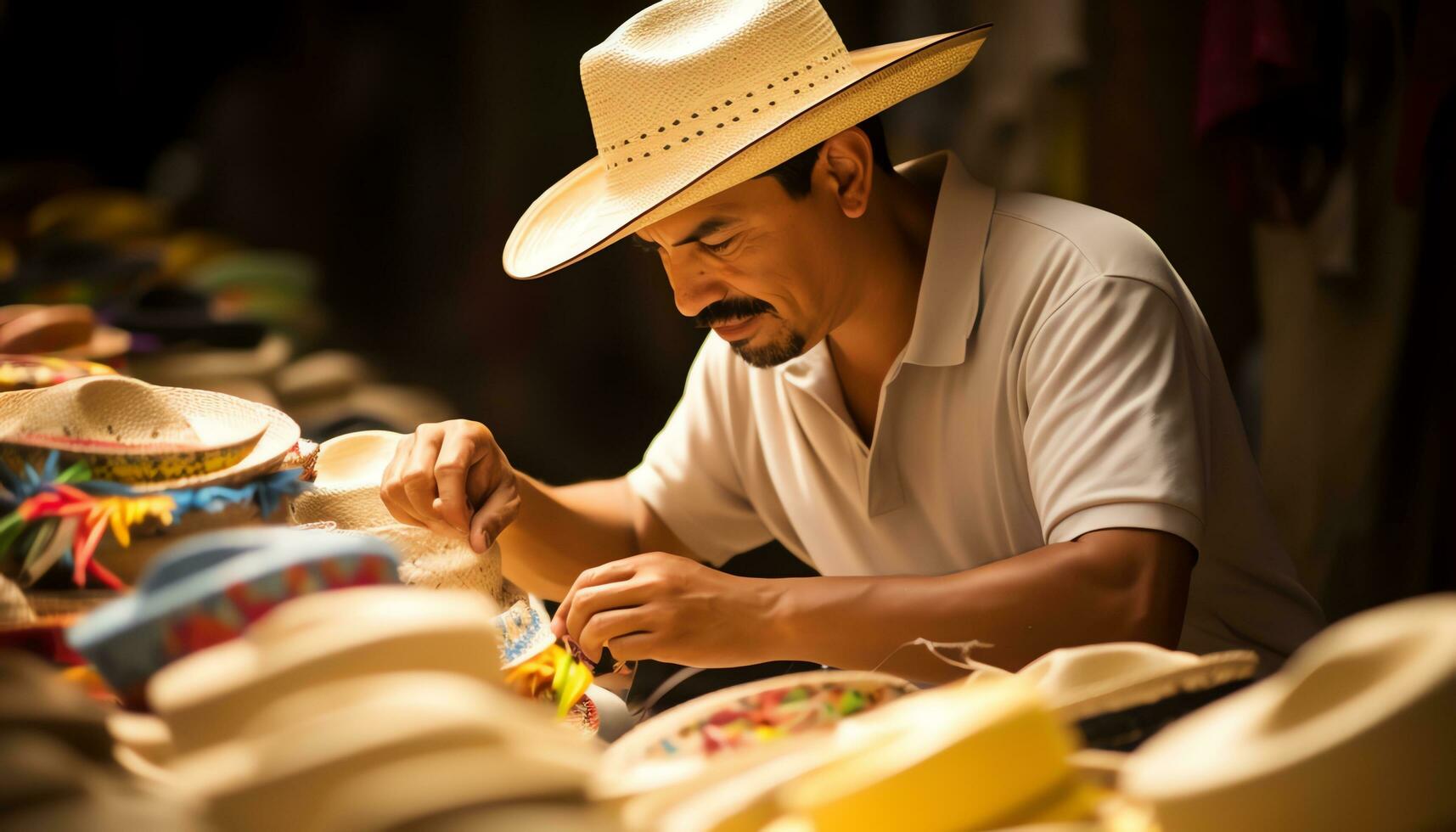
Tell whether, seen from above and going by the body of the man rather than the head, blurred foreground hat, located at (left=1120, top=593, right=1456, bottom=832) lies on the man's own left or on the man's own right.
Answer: on the man's own left

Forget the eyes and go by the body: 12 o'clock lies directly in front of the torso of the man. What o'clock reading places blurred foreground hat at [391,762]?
The blurred foreground hat is roughly at 11 o'clock from the man.

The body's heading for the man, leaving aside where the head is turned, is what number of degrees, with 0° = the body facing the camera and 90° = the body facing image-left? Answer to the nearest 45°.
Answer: approximately 45°

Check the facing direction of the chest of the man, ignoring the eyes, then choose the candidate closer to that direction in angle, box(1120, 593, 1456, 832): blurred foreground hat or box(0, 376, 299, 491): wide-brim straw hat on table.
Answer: the wide-brim straw hat on table

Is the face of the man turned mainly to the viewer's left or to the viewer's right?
to the viewer's left
